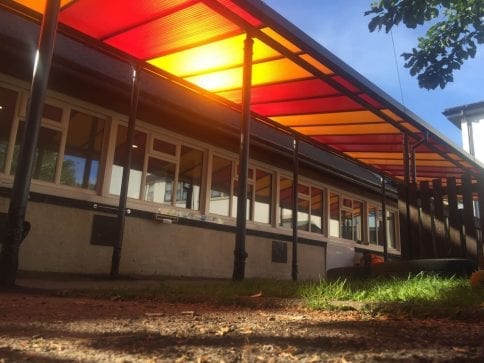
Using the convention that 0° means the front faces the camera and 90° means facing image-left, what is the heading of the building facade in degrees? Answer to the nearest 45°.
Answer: approximately 315°

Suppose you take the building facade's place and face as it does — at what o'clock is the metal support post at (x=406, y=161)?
The metal support post is roughly at 10 o'clock from the building facade.
